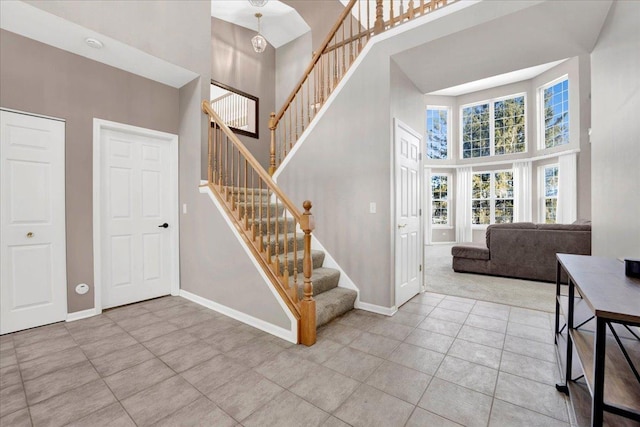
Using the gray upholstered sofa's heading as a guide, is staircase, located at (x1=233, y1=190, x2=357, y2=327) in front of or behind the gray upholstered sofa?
behind

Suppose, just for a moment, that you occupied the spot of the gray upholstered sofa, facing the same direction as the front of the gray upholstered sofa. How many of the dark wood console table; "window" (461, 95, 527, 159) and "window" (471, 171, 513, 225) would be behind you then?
1

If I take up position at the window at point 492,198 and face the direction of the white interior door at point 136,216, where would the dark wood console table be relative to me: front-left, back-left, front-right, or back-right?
front-left

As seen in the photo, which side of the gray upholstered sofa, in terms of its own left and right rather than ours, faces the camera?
back

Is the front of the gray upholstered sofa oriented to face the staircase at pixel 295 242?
no

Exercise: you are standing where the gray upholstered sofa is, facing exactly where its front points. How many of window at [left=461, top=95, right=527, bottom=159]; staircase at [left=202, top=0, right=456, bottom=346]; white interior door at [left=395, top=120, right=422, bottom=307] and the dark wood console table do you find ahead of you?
1

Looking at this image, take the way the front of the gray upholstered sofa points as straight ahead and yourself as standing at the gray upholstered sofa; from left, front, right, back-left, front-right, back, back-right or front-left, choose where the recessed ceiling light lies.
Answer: back-left

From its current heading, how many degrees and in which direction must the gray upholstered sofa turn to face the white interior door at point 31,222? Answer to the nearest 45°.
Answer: approximately 135° to its left

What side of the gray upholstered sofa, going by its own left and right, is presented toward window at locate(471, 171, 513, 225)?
front
